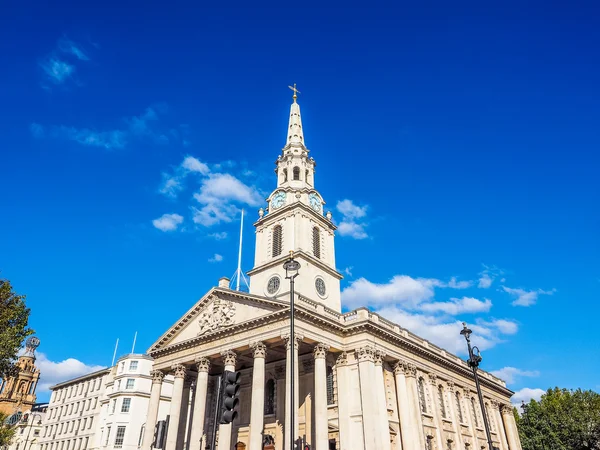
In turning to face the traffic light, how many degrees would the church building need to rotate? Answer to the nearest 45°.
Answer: approximately 45° to its left

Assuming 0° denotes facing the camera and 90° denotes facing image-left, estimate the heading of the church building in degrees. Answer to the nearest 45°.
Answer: approximately 45°

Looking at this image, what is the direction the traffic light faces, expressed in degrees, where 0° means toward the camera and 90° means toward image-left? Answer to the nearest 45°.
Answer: approximately 315°

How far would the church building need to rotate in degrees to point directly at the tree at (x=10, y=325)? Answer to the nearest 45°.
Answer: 0° — it already faces it
